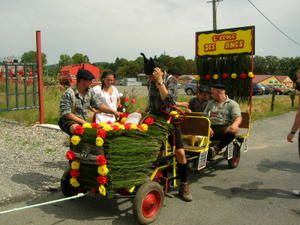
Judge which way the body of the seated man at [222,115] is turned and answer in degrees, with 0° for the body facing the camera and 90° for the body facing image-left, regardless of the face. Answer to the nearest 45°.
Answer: approximately 45°

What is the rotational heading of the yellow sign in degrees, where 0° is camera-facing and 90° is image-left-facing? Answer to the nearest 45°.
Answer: approximately 0°

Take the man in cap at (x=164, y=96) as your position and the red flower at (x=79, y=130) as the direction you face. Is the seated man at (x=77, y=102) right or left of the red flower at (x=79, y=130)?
right

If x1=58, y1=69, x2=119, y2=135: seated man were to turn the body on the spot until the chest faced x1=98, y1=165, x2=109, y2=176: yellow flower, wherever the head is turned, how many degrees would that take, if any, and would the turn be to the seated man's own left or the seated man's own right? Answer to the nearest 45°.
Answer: approximately 45° to the seated man's own right

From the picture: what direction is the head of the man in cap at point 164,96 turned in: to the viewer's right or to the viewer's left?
to the viewer's left

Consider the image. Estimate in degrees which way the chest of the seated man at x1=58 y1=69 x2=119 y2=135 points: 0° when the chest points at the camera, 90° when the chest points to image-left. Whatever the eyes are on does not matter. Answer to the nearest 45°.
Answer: approximately 315°

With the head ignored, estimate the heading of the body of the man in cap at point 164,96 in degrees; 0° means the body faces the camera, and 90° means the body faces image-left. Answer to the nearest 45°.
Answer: approximately 45°
